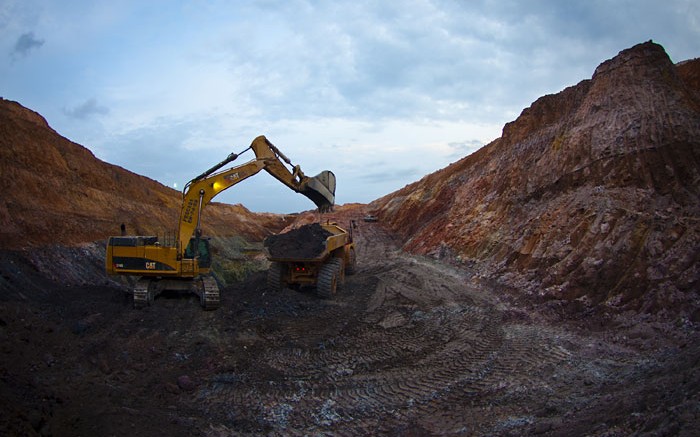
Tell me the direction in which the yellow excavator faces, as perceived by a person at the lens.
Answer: facing to the right of the viewer
